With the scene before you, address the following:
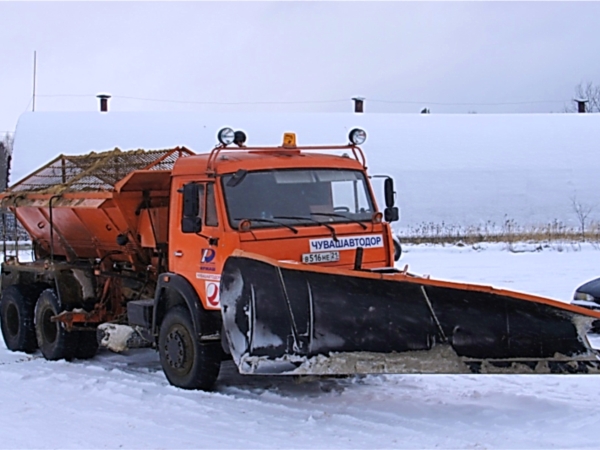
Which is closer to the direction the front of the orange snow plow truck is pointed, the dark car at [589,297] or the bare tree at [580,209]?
the dark car

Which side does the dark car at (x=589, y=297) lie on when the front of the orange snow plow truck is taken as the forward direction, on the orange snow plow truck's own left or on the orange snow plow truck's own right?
on the orange snow plow truck's own left

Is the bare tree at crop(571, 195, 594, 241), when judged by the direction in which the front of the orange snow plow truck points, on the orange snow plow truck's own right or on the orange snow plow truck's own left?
on the orange snow plow truck's own left

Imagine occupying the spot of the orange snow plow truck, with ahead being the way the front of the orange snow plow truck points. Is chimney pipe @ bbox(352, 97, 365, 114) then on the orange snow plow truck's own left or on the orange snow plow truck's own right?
on the orange snow plow truck's own left

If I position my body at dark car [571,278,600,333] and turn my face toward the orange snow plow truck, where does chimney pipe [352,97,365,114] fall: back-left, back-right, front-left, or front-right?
back-right

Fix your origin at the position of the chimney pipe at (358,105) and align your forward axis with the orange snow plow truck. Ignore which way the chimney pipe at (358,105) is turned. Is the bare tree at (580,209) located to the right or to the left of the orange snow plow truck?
left

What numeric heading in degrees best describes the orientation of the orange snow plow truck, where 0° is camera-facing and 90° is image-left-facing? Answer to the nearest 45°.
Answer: approximately 315°
